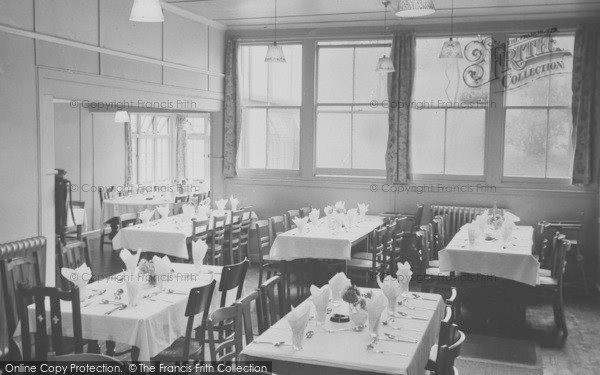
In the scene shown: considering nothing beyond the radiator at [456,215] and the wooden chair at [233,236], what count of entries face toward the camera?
1

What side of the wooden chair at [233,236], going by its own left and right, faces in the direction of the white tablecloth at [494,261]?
back

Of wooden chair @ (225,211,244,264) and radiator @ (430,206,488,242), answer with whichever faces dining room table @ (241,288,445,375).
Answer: the radiator

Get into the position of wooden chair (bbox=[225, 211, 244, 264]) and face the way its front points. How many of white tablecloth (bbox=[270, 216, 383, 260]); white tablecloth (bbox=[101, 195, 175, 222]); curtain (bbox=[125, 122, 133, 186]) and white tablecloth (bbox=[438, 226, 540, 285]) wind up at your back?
2

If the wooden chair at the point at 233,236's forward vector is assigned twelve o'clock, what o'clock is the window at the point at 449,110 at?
The window is roughly at 4 o'clock from the wooden chair.

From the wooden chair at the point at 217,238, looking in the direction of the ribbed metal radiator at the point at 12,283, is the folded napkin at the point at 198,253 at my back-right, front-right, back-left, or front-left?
front-left

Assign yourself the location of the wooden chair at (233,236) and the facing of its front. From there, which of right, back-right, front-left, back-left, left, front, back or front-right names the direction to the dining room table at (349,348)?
back-left

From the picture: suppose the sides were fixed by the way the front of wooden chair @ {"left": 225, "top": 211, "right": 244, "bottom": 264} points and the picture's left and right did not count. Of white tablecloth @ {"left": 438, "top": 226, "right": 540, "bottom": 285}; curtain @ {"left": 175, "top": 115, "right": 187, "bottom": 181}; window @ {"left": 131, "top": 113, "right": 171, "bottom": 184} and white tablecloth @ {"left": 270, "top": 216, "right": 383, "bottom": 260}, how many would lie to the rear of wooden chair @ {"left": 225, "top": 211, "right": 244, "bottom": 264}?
2

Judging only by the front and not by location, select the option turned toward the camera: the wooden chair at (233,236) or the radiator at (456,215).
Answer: the radiator

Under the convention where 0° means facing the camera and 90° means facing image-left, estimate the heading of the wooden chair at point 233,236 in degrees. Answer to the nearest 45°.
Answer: approximately 135°

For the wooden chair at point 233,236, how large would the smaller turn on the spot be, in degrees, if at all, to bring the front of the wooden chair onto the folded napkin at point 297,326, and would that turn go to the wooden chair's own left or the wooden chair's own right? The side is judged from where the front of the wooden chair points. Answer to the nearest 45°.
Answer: approximately 135° to the wooden chair's own left

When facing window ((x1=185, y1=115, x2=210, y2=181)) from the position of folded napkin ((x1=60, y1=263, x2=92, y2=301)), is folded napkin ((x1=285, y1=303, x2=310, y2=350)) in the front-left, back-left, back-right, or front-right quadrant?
back-right

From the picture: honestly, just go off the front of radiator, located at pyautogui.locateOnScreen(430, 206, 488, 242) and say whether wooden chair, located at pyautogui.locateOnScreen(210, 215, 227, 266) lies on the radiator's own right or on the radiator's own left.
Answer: on the radiator's own right

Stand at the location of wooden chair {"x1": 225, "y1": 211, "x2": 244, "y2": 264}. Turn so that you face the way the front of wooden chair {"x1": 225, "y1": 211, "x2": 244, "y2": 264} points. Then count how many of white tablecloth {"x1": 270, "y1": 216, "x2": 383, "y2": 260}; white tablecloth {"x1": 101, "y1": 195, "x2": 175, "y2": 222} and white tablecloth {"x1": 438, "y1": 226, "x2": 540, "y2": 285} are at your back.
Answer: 2

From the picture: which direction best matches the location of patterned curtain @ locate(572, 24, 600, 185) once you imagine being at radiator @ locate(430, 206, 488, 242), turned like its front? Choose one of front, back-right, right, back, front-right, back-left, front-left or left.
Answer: left

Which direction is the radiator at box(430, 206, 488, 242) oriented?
toward the camera
